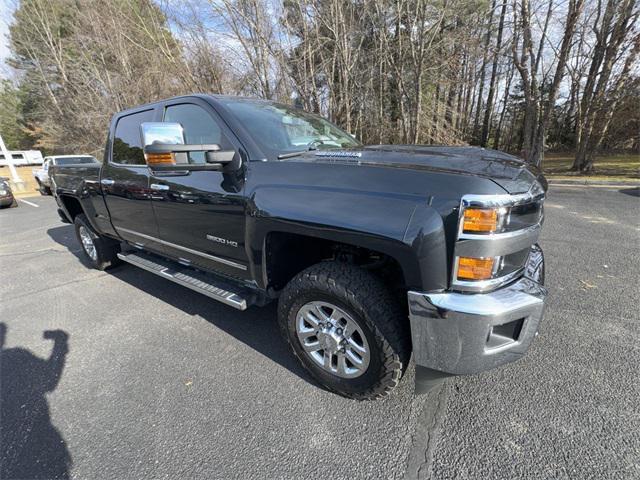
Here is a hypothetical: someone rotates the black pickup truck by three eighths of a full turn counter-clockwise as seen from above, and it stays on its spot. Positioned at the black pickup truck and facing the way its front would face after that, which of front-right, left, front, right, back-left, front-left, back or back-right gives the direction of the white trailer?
front-left

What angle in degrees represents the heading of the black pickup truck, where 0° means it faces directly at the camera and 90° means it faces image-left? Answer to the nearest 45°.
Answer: approximately 315°

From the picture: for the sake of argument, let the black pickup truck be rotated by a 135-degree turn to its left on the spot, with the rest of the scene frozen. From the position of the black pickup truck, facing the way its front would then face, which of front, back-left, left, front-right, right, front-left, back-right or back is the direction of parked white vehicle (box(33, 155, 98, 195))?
front-left
